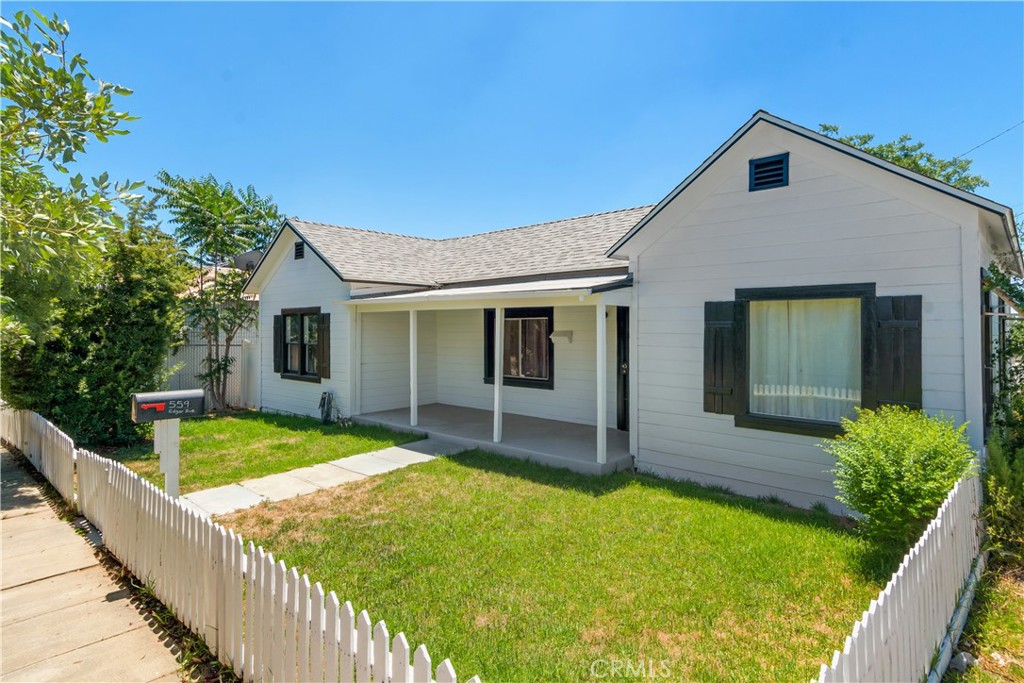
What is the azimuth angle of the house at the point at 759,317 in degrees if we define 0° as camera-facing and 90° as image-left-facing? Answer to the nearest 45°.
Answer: approximately 45°

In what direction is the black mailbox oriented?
to the viewer's left

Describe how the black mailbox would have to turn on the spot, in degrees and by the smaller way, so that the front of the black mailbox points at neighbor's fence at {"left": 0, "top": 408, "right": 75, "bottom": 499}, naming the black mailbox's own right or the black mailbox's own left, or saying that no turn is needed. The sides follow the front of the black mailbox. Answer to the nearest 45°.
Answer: approximately 90° to the black mailbox's own right

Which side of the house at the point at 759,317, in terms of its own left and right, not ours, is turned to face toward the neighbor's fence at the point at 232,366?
right

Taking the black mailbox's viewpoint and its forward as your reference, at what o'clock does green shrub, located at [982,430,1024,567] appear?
The green shrub is roughly at 7 o'clock from the black mailbox.

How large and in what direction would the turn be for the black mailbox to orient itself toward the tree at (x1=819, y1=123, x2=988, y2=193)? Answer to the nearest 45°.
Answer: approximately 180°

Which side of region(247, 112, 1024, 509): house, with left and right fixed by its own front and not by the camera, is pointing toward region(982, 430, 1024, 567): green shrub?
left

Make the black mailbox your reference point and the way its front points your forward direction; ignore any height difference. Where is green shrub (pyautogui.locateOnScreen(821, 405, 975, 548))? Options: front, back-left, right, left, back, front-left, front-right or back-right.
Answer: back-left

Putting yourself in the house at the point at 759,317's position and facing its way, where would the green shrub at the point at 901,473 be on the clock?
The green shrub is roughly at 10 o'clock from the house.
